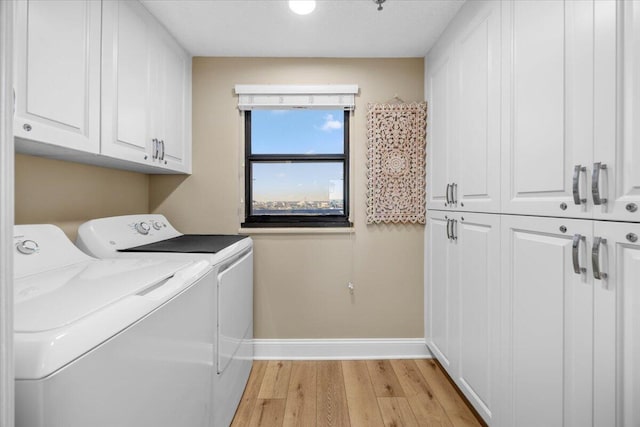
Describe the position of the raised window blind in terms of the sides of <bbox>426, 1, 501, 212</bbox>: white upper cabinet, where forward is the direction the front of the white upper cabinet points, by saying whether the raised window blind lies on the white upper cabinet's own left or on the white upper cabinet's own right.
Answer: on the white upper cabinet's own right

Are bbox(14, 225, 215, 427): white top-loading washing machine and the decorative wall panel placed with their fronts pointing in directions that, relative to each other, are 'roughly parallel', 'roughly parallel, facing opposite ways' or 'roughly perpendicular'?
roughly perpendicular

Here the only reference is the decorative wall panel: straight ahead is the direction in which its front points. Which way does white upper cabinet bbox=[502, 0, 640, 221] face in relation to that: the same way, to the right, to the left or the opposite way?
to the right

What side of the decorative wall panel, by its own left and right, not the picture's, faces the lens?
front

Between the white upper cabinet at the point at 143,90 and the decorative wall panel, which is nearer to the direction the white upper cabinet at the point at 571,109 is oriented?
the white upper cabinet

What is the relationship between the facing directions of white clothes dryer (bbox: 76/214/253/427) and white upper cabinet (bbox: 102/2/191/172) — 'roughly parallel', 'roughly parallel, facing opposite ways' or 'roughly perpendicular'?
roughly parallel

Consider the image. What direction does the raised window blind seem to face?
toward the camera

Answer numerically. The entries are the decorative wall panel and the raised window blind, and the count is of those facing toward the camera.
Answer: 2

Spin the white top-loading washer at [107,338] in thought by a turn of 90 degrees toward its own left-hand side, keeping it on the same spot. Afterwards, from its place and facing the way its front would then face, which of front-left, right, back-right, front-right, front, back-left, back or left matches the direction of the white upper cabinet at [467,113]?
front-right

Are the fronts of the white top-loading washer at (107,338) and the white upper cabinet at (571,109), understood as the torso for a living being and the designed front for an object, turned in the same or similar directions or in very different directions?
very different directions

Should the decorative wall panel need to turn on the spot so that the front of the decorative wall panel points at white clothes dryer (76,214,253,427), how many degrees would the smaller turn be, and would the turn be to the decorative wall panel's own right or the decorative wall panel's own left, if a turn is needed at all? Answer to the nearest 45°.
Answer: approximately 45° to the decorative wall panel's own right

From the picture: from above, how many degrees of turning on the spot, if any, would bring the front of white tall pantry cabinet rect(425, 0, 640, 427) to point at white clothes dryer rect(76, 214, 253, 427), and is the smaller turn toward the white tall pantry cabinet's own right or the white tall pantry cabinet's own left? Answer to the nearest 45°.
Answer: approximately 45° to the white tall pantry cabinet's own right

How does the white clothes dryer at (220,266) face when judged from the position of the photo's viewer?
facing the viewer and to the right of the viewer

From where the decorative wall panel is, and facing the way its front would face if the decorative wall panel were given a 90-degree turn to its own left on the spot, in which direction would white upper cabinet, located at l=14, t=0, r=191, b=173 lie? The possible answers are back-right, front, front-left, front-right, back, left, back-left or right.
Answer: back-right

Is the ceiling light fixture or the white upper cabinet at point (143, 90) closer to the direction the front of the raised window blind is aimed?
the ceiling light fixture
